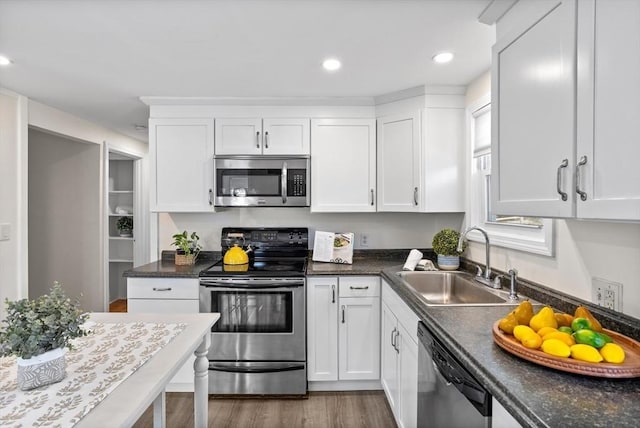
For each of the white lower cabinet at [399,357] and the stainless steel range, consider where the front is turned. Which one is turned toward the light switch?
the white lower cabinet

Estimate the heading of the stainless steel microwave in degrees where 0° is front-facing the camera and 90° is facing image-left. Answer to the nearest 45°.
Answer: approximately 0°

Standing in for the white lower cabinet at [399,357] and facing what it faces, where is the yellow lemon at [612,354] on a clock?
The yellow lemon is roughly at 8 o'clock from the white lower cabinet.

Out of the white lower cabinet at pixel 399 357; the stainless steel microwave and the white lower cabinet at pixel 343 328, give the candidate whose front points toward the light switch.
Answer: the white lower cabinet at pixel 399 357

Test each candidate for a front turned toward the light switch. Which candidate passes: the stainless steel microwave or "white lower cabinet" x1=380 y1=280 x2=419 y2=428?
the white lower cabinet

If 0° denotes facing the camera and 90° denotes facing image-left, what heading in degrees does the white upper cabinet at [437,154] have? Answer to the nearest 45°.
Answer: approximately 45°

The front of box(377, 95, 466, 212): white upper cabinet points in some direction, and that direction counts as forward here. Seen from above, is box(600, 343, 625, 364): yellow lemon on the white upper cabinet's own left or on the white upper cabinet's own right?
on the white upper cabinet's own left

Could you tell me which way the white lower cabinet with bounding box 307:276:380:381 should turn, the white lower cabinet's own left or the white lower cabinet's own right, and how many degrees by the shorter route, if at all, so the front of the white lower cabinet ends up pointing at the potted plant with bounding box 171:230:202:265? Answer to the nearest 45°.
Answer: approximately 90° to the white lower cabinet's own right

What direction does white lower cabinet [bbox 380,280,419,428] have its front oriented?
to the viewer's left

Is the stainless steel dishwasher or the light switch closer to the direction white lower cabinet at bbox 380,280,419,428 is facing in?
the light switch

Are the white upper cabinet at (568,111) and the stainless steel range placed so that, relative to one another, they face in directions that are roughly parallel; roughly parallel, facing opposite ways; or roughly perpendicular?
roughly perpendicular

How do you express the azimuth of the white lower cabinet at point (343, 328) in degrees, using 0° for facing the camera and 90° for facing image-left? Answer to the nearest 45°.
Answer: approximately 0°

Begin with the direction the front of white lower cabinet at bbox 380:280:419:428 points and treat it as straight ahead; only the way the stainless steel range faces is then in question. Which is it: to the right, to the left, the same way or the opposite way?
to the left

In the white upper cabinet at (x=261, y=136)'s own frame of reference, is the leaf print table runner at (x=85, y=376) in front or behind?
in front
